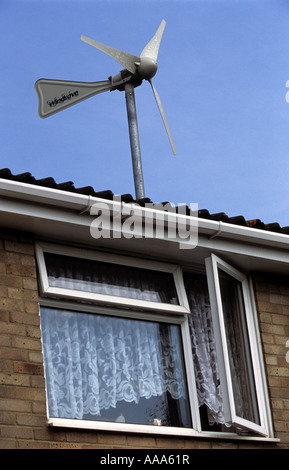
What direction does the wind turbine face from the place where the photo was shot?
facing the viewer and to the right of the viewer
